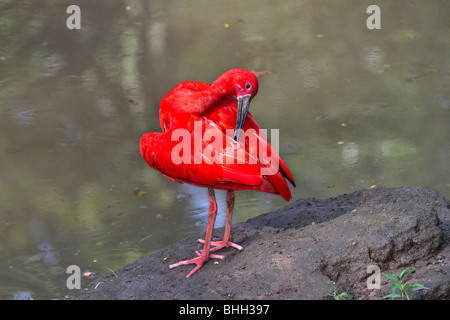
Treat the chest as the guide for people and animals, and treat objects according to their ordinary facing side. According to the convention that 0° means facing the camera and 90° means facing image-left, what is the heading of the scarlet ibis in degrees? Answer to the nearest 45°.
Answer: approximately 90°

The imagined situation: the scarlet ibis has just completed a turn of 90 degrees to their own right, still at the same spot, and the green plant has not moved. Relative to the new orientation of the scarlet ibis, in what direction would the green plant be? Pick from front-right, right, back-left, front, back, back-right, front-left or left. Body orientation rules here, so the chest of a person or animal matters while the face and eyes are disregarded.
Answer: back-right
